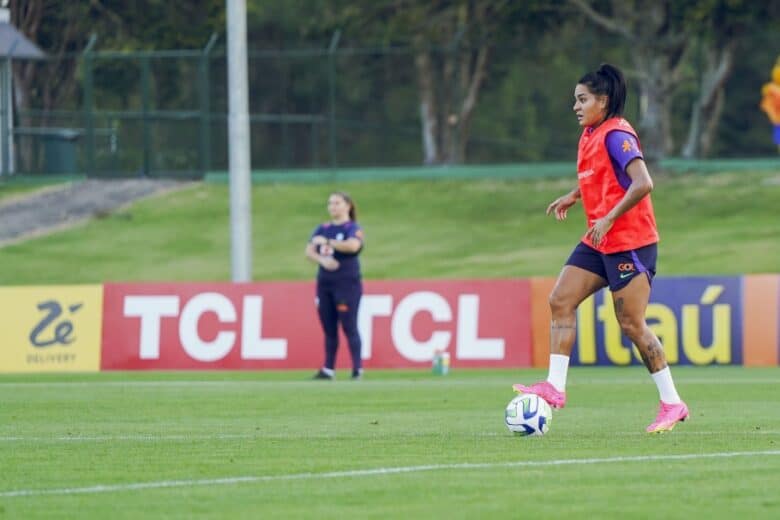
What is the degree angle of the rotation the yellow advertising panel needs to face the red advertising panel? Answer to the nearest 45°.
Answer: approximately 90° to its left

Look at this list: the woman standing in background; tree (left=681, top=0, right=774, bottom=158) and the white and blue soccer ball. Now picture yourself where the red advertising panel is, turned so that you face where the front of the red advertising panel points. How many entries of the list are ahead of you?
2

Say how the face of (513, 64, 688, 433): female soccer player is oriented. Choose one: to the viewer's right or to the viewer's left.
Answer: to the viewer's left

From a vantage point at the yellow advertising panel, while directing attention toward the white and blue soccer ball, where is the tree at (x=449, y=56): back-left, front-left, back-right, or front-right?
back-left

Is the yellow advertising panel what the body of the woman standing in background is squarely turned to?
no

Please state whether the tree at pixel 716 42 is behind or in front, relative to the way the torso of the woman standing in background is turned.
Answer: behind

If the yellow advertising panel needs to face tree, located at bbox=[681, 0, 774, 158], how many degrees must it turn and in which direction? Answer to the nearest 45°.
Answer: approximately 135° to its left

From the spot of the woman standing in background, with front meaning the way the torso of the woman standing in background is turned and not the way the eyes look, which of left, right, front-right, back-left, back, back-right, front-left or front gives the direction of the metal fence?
back-right

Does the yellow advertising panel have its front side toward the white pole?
no

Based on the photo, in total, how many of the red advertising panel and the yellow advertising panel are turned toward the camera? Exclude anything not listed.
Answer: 2

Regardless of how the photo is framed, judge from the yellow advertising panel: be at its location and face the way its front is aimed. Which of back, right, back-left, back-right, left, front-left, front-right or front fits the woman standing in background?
front-left

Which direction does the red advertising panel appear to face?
toward the camera

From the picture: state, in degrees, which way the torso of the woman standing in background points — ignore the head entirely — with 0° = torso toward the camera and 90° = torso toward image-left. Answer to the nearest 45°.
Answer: approximately 45°

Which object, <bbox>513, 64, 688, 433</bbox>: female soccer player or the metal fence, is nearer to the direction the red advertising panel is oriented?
the female soccer player

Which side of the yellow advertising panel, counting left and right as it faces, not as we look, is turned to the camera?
front

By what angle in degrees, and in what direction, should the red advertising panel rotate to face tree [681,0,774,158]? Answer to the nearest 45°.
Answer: approximately 135° to its left

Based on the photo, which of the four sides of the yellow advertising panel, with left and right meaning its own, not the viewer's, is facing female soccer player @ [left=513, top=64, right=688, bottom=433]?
front

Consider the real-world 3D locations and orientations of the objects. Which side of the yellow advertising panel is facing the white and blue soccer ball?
front
